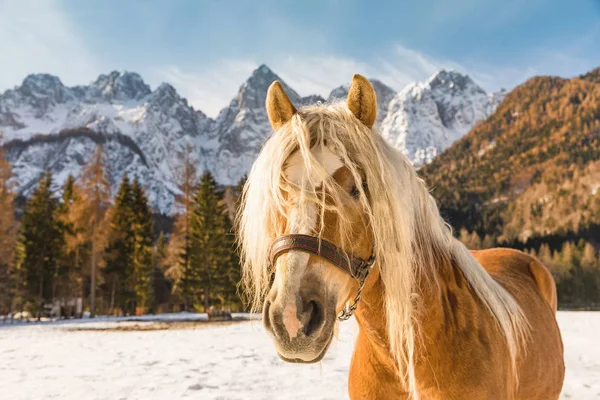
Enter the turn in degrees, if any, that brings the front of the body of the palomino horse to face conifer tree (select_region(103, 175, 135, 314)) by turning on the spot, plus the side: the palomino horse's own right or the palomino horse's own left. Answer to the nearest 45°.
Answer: approximately 90° to the palomino horse's own right

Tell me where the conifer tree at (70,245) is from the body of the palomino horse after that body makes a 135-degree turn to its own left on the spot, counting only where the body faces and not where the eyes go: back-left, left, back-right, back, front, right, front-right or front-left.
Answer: back-left

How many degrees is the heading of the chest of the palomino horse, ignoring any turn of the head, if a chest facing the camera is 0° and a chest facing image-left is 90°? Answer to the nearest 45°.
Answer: approximately 45°

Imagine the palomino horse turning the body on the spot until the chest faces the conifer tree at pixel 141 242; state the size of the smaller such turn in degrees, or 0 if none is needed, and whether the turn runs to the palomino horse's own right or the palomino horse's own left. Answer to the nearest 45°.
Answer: approximately 90° to the palomino horse's own right

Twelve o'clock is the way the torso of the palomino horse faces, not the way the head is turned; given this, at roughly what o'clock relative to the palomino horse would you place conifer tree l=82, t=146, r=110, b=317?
The conifer tree is roughly at 3 o'clock from the palomino horse.

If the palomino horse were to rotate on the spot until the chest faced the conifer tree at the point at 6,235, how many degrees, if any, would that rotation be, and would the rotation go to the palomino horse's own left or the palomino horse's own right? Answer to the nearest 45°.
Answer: approximately 90° to the palomino horse's own right

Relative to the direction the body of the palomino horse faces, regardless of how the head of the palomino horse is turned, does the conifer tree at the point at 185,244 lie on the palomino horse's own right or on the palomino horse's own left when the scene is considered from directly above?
on the palomino horse's own right

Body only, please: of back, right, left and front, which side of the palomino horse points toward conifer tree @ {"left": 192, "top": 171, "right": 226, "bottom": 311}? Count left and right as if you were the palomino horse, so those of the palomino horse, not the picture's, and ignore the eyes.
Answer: right
